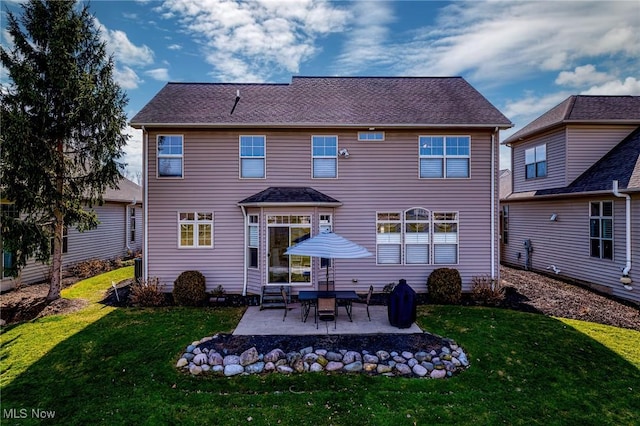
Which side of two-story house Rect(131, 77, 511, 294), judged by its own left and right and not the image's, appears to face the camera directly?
back

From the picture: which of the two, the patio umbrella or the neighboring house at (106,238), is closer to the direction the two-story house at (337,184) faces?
the neighboring house

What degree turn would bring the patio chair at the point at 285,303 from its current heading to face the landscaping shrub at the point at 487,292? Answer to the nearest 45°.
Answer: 0° — it already faces it

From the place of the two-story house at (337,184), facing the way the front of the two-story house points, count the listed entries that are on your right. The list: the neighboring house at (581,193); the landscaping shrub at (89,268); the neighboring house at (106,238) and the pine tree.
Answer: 1

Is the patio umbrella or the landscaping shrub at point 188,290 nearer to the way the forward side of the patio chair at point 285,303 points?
the patio umbrella

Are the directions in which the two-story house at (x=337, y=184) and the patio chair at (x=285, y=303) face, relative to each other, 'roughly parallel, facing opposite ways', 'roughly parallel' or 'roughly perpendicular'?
roughly perpendicular

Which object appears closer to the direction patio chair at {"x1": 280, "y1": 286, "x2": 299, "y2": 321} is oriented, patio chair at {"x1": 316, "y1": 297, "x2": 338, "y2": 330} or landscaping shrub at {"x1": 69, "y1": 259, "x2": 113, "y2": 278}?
the patio chair

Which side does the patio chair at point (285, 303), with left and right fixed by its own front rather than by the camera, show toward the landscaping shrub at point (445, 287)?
front

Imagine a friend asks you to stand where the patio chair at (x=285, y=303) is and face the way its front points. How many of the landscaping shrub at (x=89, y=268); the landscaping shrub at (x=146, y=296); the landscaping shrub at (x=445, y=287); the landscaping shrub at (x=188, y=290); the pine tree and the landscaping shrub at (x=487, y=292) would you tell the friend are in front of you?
2

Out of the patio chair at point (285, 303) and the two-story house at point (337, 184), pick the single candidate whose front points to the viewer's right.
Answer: the patio chair

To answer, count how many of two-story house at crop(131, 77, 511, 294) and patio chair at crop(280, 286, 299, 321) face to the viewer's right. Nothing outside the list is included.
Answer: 1

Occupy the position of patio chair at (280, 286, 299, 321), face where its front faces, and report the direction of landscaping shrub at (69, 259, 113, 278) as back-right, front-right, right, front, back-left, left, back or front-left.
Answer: back-left

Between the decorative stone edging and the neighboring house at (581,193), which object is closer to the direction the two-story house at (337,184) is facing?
the neighboring house

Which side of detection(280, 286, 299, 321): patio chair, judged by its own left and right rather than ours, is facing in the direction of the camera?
right

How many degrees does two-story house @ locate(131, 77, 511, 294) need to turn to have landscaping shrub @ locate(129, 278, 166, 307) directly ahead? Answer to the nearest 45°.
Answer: approximately 90° to its left
